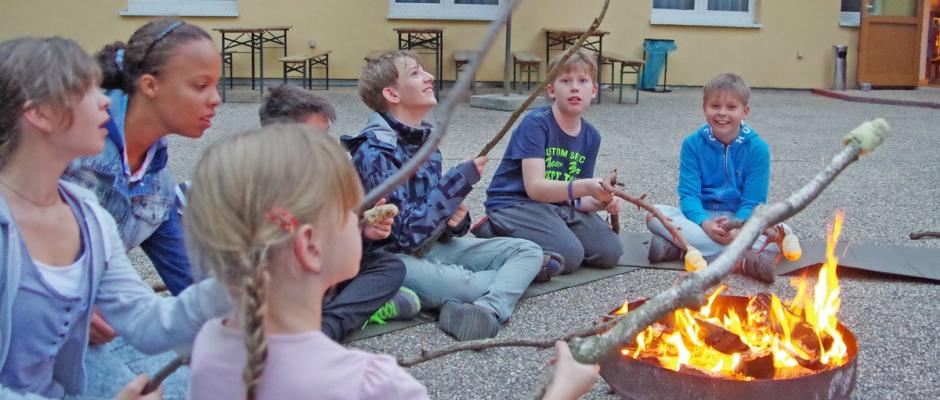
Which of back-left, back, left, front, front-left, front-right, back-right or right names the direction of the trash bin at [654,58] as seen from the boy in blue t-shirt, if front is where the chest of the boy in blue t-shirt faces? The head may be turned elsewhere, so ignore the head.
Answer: back-left

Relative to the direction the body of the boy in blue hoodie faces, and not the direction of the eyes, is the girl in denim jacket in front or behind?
in front

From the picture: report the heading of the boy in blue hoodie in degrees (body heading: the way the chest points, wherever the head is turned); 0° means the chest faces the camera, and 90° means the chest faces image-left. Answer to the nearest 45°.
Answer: approximately 0°

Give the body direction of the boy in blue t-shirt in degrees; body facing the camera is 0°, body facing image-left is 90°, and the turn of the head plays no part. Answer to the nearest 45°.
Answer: approximately 315°

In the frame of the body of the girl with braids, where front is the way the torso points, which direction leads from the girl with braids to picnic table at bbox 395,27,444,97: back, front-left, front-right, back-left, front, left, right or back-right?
front-left

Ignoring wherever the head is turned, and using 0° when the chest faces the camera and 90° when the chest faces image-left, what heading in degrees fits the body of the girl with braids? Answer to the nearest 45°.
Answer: approximately 225°

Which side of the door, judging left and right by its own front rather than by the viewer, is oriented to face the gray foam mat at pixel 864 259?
front

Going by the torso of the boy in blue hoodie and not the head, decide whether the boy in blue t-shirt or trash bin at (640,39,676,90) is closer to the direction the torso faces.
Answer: the boy in blue t-shirt

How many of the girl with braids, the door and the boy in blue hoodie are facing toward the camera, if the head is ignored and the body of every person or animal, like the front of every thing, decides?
2

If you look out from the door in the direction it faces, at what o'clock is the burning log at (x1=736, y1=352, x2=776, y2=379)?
The burning log is roughly at 12 o'clock from the door.

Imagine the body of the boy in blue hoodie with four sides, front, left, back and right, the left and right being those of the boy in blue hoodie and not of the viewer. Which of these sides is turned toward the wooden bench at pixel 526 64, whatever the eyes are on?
back
